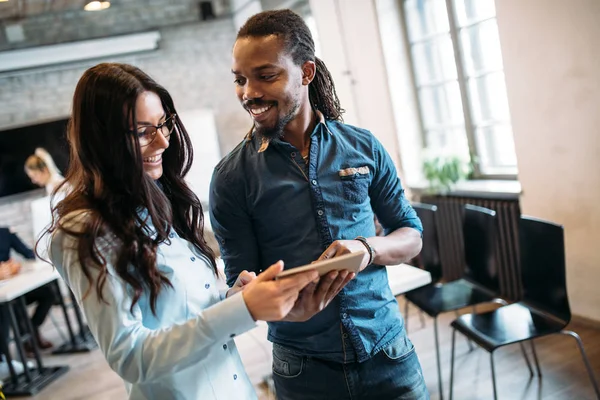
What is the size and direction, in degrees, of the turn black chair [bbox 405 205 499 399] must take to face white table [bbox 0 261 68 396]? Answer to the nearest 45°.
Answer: approximately 45° to its right

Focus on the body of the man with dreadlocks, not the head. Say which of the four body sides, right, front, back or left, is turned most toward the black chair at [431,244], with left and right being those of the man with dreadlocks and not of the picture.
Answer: back

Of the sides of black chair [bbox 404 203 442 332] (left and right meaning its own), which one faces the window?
back

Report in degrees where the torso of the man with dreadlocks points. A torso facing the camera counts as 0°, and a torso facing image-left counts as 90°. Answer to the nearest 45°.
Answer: approximately 0°

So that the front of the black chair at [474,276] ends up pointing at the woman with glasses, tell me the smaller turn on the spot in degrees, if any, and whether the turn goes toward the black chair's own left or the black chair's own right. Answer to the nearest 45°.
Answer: approximately 45° to the black chair's own left

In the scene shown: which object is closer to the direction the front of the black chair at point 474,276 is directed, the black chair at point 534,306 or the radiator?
the black chair

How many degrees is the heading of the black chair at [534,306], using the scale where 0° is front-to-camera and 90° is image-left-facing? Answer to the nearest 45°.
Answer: approximately 45°

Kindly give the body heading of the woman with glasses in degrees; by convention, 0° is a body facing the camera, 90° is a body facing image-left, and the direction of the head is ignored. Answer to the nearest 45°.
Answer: approximately 315°

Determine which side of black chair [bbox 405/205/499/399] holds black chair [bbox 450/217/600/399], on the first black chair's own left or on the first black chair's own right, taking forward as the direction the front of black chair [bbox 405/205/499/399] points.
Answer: on the first black chair's own left

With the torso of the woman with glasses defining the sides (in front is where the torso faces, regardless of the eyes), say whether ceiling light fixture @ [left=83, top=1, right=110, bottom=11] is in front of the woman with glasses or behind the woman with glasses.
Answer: behind
